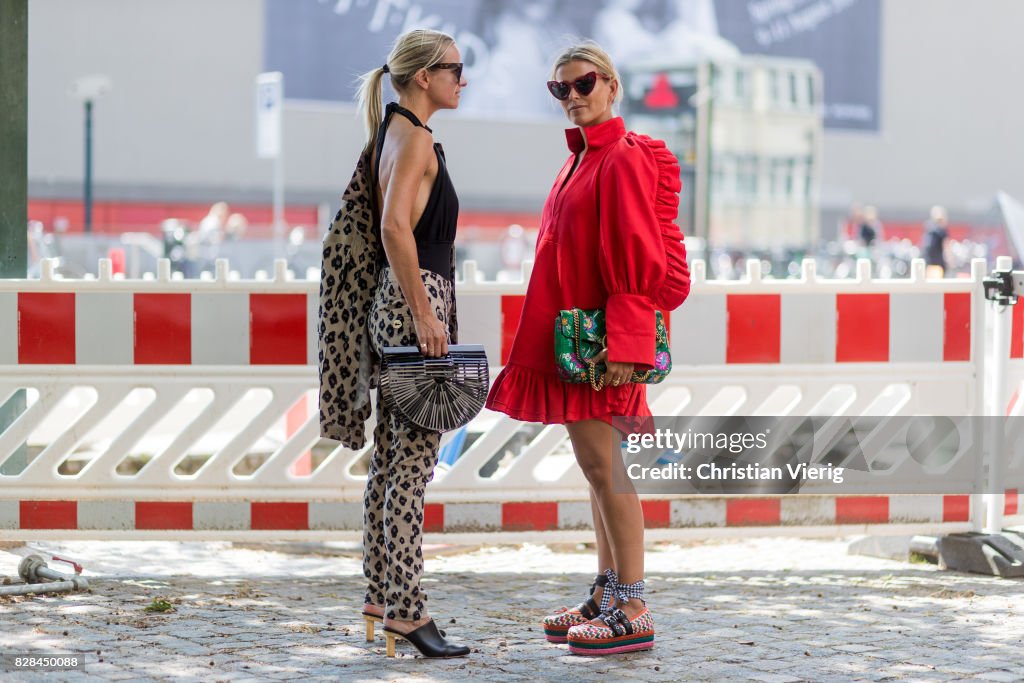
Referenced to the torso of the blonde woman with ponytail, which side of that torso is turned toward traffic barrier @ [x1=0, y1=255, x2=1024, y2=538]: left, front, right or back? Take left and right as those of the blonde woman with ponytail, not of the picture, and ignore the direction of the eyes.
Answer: left

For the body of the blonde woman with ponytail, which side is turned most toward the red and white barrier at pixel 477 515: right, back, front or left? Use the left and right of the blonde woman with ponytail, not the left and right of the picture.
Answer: left

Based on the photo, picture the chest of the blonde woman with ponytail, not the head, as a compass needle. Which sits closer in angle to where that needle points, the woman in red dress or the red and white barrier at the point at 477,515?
the woman in red dress

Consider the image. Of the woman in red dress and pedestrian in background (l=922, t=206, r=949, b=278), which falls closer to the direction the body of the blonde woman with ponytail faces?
the woman in red dress

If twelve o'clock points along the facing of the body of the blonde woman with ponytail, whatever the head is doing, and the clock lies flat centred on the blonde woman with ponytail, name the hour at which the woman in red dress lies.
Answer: The woman in red dress is roughly at 12 o'clock from the blonde woman with ponytail.

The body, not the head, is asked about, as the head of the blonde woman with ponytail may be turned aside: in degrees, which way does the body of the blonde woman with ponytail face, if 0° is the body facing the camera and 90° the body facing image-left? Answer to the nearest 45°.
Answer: approximately 270°
